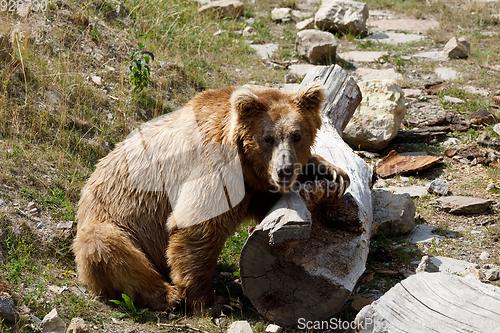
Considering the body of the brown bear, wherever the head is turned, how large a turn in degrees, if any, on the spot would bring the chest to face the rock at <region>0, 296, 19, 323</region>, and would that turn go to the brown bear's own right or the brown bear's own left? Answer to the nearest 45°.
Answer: approximately 135° to the brown bear's own right

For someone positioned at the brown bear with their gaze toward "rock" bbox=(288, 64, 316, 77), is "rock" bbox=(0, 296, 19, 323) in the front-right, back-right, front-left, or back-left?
back-left

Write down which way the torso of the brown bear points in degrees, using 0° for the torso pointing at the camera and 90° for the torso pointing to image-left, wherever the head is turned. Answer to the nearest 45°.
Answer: approximately 270°

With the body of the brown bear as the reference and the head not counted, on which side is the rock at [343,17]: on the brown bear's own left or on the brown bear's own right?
on the brown bear's own left

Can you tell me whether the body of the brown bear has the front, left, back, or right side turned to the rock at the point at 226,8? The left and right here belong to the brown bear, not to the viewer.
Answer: left

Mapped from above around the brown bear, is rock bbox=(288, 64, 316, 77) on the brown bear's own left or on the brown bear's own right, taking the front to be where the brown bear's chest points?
on the brown bear's own left

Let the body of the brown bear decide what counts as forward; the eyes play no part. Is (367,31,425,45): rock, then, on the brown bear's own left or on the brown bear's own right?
on the brown bear's own left

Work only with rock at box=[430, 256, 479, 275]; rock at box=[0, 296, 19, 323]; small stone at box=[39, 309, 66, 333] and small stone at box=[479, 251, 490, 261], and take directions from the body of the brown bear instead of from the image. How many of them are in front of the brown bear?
2

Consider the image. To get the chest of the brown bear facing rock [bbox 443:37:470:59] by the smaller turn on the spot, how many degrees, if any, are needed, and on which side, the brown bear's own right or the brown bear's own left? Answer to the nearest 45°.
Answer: approximately 45° to the brown bear's own left
